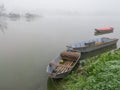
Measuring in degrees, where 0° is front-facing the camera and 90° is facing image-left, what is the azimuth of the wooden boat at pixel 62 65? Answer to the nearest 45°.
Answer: approximately 45°

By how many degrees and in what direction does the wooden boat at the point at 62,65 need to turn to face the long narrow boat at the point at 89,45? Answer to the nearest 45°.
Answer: approximately 180°
